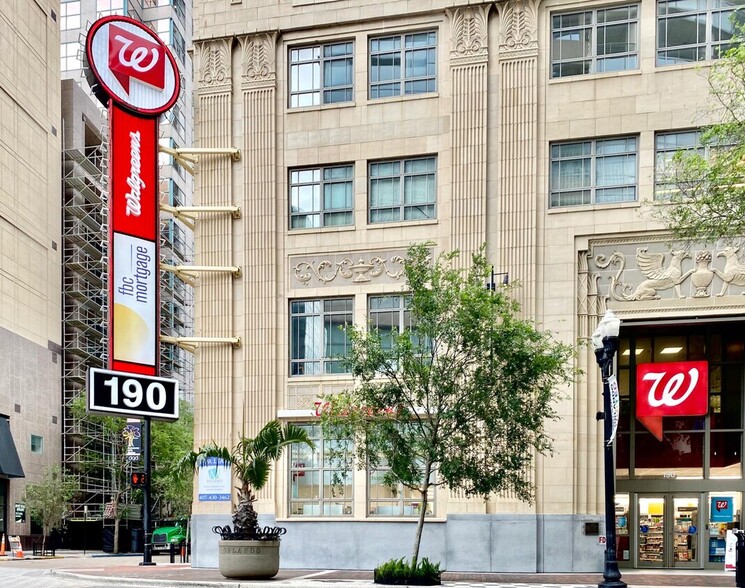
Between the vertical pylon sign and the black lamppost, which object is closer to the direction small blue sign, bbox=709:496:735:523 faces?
the black lamppost

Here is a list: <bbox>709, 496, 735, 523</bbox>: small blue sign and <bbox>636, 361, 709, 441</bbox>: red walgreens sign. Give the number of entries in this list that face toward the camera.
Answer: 2

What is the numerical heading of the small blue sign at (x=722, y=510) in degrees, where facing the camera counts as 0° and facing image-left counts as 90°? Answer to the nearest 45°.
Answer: approximately 0°

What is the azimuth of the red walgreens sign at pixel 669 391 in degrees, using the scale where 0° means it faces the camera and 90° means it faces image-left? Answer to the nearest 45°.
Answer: approximately 0°

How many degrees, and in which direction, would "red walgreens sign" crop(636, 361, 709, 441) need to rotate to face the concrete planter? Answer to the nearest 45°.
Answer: approximately 45° to its right

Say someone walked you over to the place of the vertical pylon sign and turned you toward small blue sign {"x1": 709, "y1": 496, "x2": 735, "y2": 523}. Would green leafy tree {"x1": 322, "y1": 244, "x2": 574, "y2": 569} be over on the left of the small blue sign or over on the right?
right

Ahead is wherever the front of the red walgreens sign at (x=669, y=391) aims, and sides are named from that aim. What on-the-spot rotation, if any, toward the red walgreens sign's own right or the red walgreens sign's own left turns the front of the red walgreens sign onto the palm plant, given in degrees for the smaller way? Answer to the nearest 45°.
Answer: approximately 45° to the red walgreens sign's own right

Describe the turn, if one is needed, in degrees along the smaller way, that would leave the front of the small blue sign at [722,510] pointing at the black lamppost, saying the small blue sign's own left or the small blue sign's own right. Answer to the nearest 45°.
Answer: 0° — it already faces it
